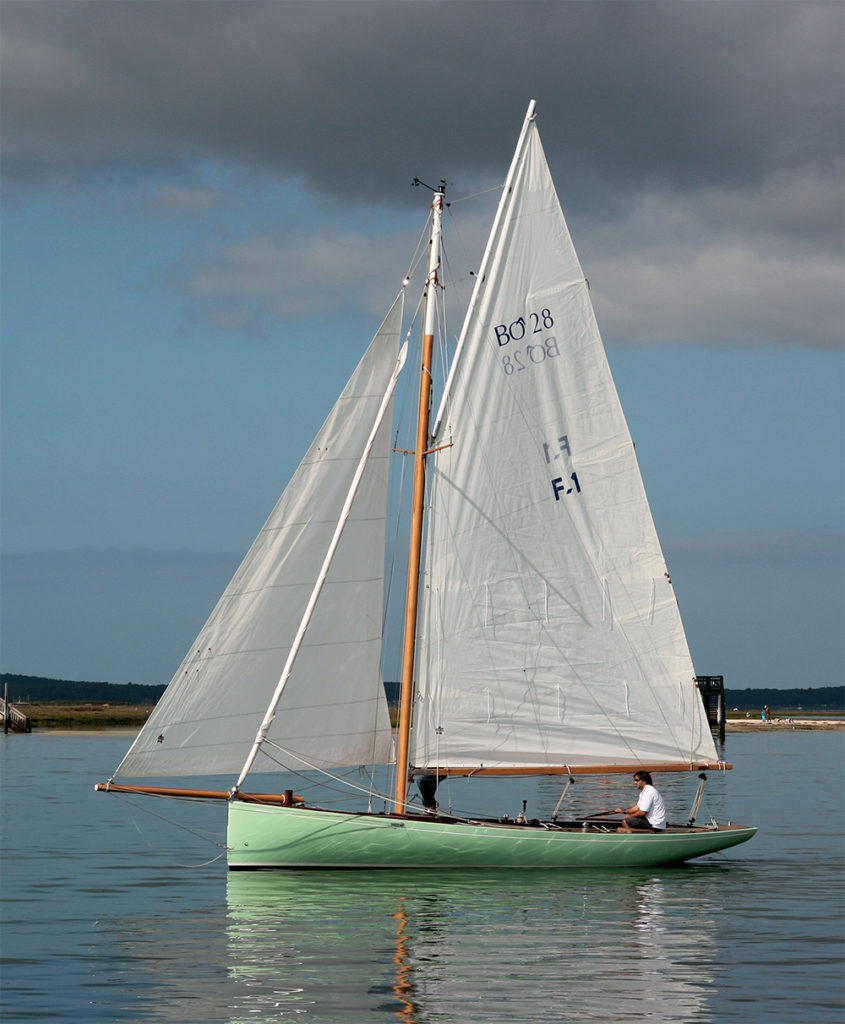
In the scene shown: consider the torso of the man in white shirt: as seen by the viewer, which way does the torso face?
to the viewer's left

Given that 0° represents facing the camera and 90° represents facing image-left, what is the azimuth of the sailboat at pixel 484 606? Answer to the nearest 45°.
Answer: approximately 90°
